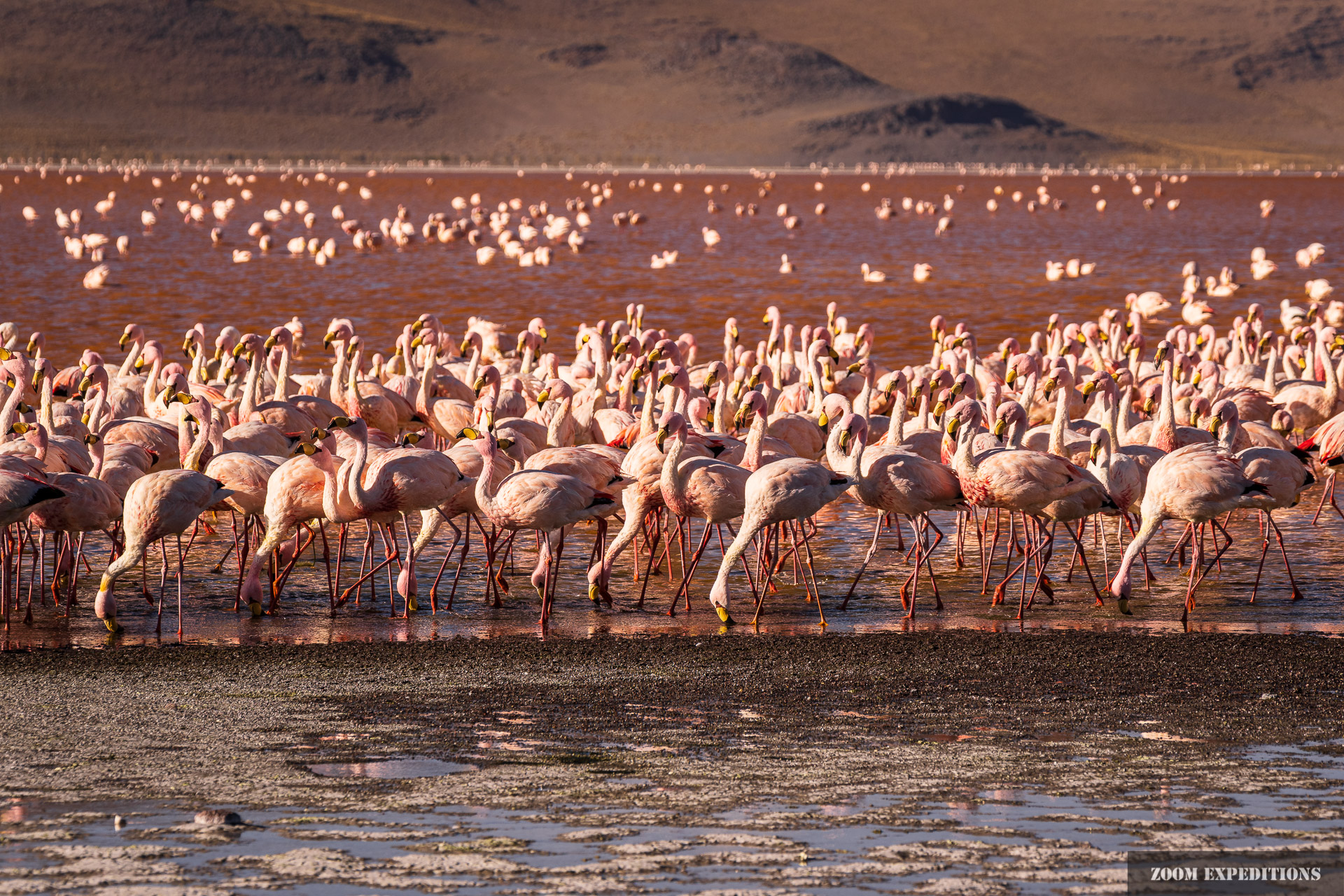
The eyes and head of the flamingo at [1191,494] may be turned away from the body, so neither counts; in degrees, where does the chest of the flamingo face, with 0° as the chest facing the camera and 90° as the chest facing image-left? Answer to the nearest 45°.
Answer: approximately 90°

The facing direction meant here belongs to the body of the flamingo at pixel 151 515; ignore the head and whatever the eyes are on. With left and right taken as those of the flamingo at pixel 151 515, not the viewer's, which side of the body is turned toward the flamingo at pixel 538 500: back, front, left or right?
back

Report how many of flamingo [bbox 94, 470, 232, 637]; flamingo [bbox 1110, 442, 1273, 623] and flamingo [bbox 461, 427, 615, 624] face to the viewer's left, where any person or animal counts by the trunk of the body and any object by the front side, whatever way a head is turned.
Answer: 3

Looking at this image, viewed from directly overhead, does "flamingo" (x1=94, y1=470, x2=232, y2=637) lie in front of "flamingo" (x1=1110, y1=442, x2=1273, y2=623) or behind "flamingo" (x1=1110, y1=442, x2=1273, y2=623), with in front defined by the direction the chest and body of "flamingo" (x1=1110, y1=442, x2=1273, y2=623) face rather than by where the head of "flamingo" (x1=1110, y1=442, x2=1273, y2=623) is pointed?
in front

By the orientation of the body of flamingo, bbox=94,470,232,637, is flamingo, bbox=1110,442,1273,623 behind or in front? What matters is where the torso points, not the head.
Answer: behind

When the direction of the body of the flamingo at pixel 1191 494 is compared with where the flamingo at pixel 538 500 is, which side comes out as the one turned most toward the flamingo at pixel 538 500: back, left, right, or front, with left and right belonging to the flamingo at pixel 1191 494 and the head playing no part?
front

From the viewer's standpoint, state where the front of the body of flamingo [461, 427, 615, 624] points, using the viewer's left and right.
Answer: facing to the left of the viewer

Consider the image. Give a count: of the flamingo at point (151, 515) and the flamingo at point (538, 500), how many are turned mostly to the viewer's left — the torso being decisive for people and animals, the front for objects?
2

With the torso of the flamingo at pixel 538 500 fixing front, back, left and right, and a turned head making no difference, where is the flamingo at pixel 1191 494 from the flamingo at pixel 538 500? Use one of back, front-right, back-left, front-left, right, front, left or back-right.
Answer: back

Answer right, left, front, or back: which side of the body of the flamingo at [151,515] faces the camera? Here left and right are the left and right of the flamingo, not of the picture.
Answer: left
